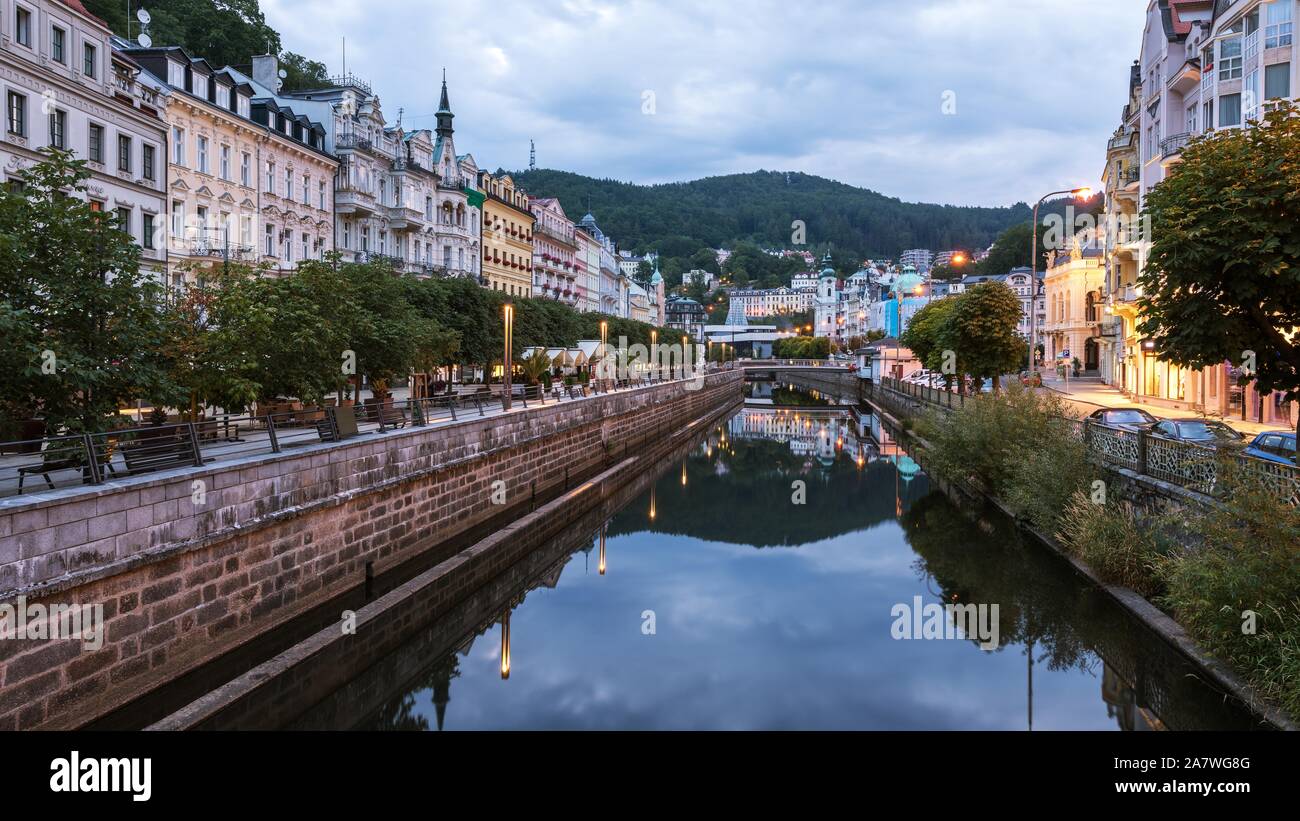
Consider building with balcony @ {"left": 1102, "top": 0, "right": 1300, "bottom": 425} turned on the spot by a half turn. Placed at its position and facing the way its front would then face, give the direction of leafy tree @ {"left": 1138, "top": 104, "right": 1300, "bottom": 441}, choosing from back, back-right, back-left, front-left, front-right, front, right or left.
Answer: back-right

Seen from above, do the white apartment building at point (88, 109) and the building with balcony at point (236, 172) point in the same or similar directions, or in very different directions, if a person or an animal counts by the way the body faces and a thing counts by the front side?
same or similar directions

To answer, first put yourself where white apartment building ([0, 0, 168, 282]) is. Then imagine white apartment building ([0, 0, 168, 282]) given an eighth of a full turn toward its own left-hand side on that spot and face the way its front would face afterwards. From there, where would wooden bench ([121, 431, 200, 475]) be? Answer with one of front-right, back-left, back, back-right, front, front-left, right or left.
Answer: right

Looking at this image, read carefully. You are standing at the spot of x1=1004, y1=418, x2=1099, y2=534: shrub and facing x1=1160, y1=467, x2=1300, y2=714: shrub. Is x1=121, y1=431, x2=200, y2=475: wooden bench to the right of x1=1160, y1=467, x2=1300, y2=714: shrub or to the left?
right

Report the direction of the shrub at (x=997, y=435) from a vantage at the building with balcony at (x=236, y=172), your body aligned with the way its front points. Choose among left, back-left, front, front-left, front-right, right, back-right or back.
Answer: front

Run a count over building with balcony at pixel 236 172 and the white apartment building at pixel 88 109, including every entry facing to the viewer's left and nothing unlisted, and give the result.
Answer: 0

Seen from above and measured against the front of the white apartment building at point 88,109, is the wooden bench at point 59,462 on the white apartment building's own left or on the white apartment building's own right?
on the white apartment building's own right

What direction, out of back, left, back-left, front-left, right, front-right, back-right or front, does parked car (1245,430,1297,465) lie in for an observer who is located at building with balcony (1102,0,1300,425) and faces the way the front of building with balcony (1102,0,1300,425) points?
front-left

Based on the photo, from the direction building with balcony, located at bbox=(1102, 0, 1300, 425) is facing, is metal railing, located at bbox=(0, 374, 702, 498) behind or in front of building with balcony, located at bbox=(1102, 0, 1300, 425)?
in front

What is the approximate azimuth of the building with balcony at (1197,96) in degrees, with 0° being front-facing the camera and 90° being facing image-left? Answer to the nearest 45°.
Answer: approximately 45°

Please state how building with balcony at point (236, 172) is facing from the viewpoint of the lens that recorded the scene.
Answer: facing the viewer and to the right of the viewer

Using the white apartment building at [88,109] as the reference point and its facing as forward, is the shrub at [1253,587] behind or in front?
in front

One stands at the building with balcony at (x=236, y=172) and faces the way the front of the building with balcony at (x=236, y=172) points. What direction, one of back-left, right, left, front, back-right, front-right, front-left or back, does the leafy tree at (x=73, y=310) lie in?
front-right

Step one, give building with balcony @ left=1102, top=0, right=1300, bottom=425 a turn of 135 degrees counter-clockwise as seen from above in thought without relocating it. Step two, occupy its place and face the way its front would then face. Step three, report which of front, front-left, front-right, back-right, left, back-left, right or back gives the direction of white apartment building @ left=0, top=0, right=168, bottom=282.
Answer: back-right
